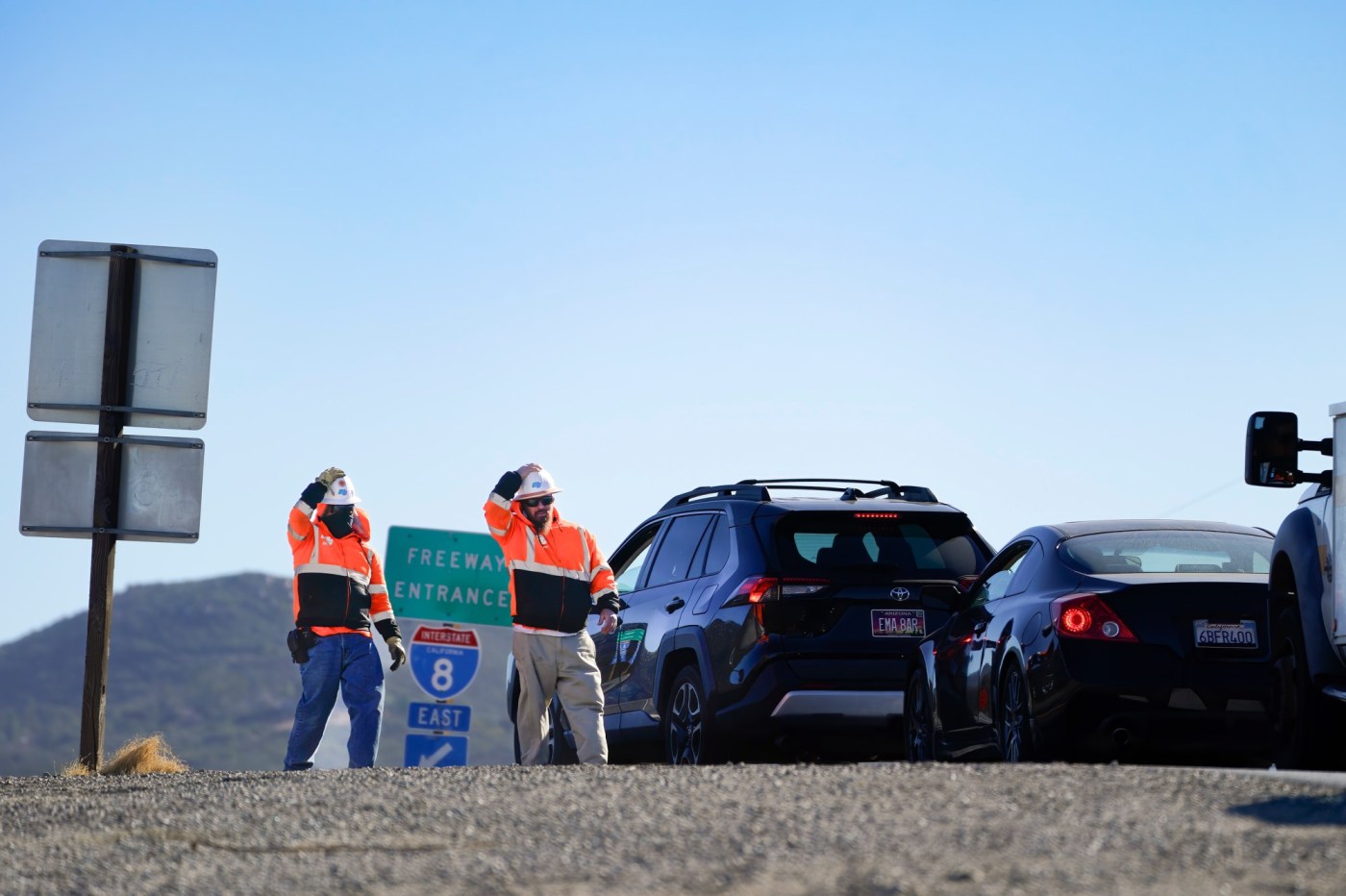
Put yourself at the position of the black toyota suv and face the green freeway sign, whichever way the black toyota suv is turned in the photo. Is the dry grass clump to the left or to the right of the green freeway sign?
left

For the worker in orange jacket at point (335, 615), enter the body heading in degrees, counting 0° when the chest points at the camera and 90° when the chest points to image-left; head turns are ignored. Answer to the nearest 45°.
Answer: approximately 315°

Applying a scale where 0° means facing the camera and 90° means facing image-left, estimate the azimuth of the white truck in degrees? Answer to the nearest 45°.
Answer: approximately 135°

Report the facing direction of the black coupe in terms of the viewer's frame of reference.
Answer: facing away from the viewer and to the left of the viewer

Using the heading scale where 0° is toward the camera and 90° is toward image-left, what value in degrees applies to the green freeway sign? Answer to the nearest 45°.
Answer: approximately 0°

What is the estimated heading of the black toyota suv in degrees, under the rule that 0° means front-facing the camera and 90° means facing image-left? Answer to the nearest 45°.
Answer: approximately 135°

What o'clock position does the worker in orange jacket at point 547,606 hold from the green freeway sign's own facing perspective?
The worker in orange jacket is roughly at 12 o'clock from the green freeway sign.
